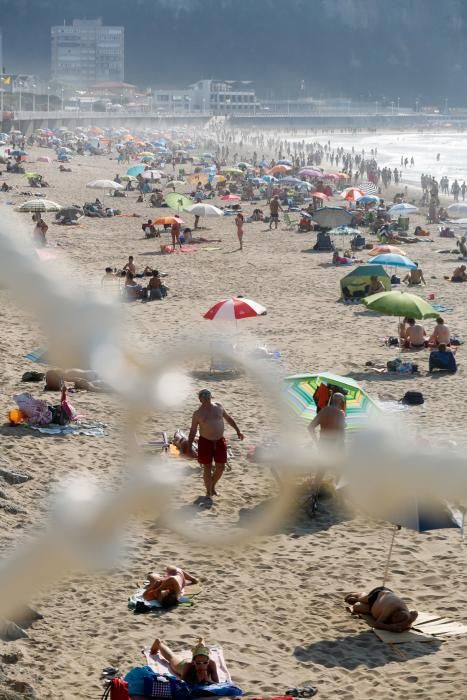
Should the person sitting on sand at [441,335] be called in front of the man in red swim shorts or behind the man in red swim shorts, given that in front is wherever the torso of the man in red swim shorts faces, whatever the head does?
behind

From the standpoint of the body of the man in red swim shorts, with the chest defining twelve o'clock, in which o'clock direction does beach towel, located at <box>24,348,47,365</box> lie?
The beach towel is roughly at 5 o'clock from the man in red swim shorts.

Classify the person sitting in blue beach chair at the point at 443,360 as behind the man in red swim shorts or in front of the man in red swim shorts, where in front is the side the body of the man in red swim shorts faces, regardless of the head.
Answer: behind

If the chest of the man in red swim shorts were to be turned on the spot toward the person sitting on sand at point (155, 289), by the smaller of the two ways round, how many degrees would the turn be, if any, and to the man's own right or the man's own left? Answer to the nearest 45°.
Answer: approximately 180°

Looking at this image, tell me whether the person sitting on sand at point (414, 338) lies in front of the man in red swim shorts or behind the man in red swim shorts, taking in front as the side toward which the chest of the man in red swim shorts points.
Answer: behind
